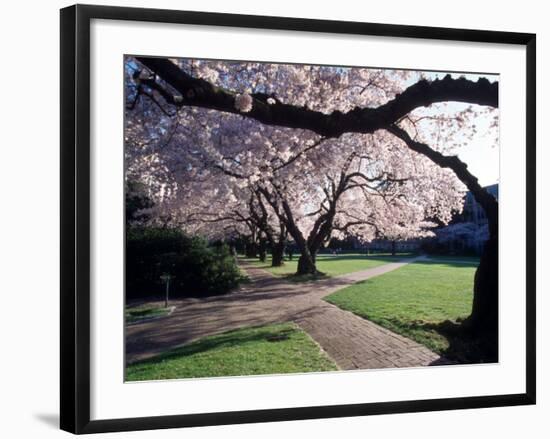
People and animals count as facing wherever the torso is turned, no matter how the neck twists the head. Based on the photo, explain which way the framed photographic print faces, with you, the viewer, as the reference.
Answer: facing the viewer and to the right of the viewer
